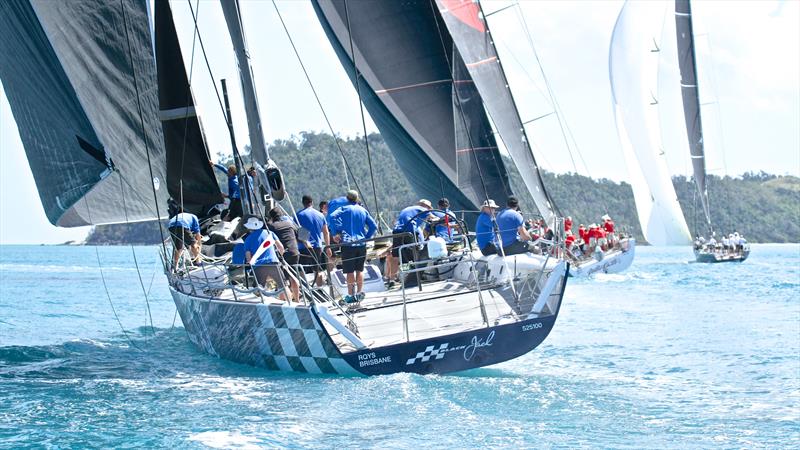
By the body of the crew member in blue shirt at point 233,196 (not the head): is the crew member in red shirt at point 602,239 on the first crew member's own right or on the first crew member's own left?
on the first crew member's own right

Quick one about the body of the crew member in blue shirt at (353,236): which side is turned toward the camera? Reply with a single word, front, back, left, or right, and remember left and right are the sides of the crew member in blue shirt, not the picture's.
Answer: back

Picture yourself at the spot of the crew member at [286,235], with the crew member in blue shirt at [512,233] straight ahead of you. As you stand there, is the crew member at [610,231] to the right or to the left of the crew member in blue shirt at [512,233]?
left

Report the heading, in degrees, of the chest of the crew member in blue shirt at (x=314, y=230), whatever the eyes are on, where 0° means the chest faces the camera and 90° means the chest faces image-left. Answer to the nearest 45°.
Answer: approximately 180°

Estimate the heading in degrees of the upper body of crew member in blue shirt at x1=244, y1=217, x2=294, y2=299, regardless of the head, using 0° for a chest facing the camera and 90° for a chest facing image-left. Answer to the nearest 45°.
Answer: approximately 135°

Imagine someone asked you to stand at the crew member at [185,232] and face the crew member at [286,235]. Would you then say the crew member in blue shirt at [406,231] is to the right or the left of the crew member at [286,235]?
left

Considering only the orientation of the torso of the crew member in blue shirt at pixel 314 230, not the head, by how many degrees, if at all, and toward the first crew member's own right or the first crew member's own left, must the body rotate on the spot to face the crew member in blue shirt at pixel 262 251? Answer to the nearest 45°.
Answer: approximately 135° to the first crew member's own left
